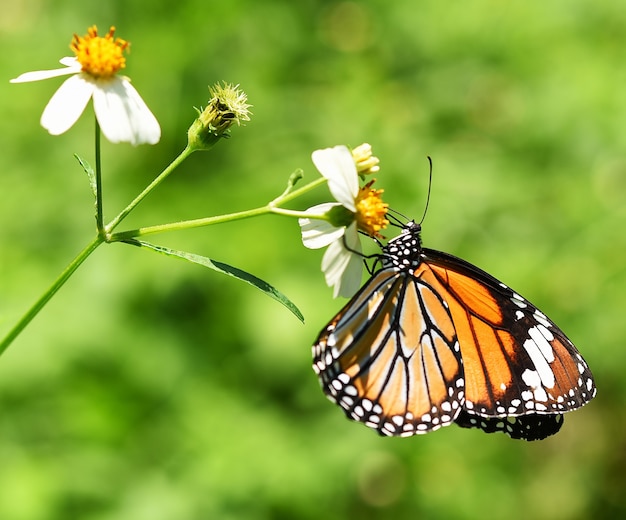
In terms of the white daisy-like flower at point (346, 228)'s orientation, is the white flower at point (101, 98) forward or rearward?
rearward

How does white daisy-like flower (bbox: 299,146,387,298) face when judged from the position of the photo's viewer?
facing to the right of the viewer
